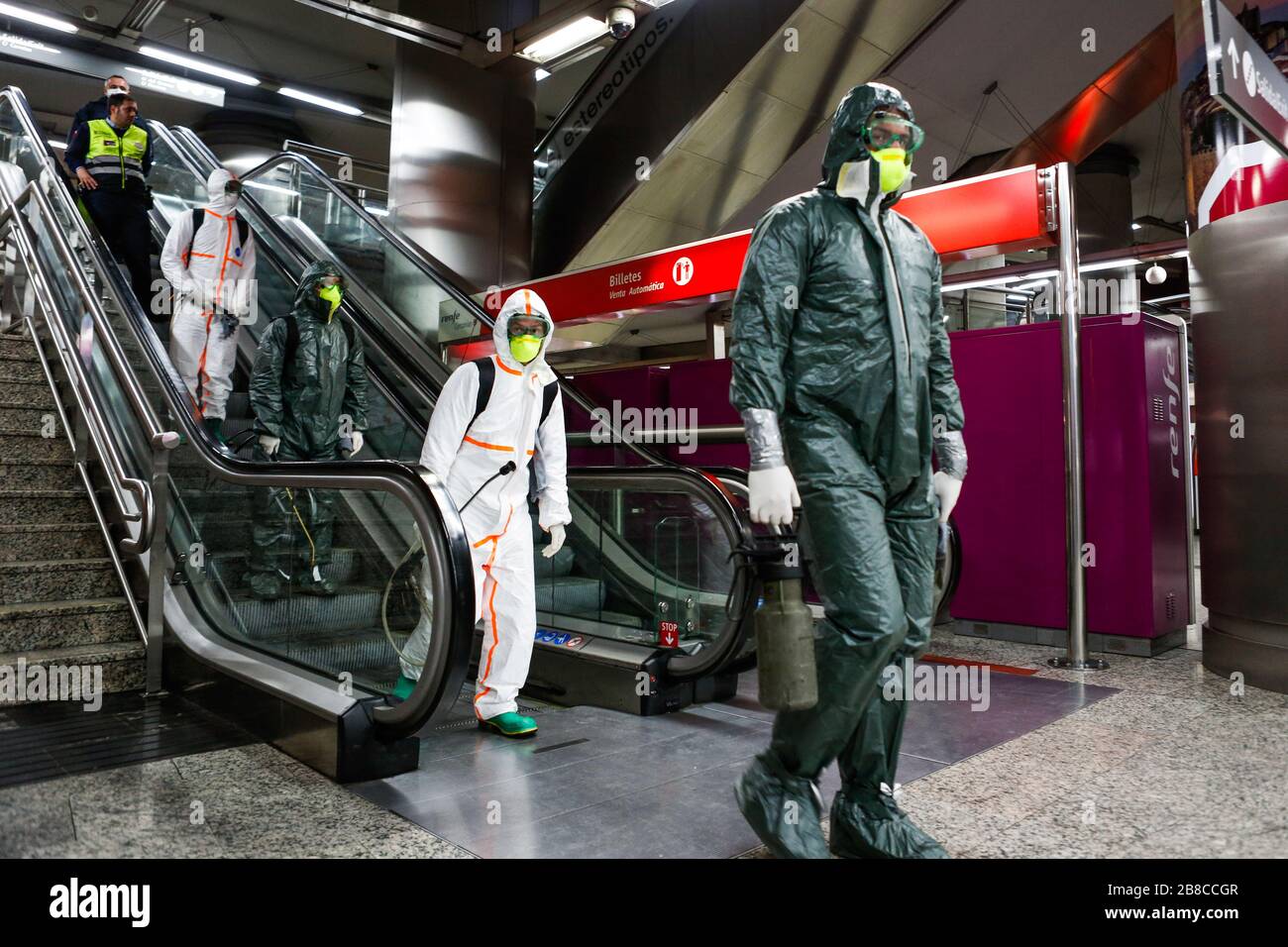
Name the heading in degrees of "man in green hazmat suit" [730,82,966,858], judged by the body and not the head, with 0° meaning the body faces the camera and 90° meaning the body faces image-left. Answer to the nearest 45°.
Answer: approximately 315°

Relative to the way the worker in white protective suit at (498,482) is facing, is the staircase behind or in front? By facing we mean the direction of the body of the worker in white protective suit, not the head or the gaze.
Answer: behind

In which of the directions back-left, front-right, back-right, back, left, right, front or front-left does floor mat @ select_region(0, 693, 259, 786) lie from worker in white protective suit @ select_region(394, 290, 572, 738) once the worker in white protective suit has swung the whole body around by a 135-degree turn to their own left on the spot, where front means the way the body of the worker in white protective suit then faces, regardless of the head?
left

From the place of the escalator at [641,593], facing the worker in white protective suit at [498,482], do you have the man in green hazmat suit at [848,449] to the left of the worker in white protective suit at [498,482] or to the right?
left

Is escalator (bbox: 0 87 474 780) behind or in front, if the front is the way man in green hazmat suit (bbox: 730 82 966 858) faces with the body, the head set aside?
behind

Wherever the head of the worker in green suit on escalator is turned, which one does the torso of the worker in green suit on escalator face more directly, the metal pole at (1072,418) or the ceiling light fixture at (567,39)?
the metal pole

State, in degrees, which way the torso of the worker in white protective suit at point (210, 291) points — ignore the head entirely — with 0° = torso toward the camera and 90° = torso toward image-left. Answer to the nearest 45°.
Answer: approximately 315°

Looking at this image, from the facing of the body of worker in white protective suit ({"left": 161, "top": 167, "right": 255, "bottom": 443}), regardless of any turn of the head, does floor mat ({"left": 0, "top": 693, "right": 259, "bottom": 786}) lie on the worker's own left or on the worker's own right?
on the worker's own right

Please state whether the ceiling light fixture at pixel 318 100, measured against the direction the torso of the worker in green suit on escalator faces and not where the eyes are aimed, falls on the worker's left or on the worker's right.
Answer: on the worker's left
